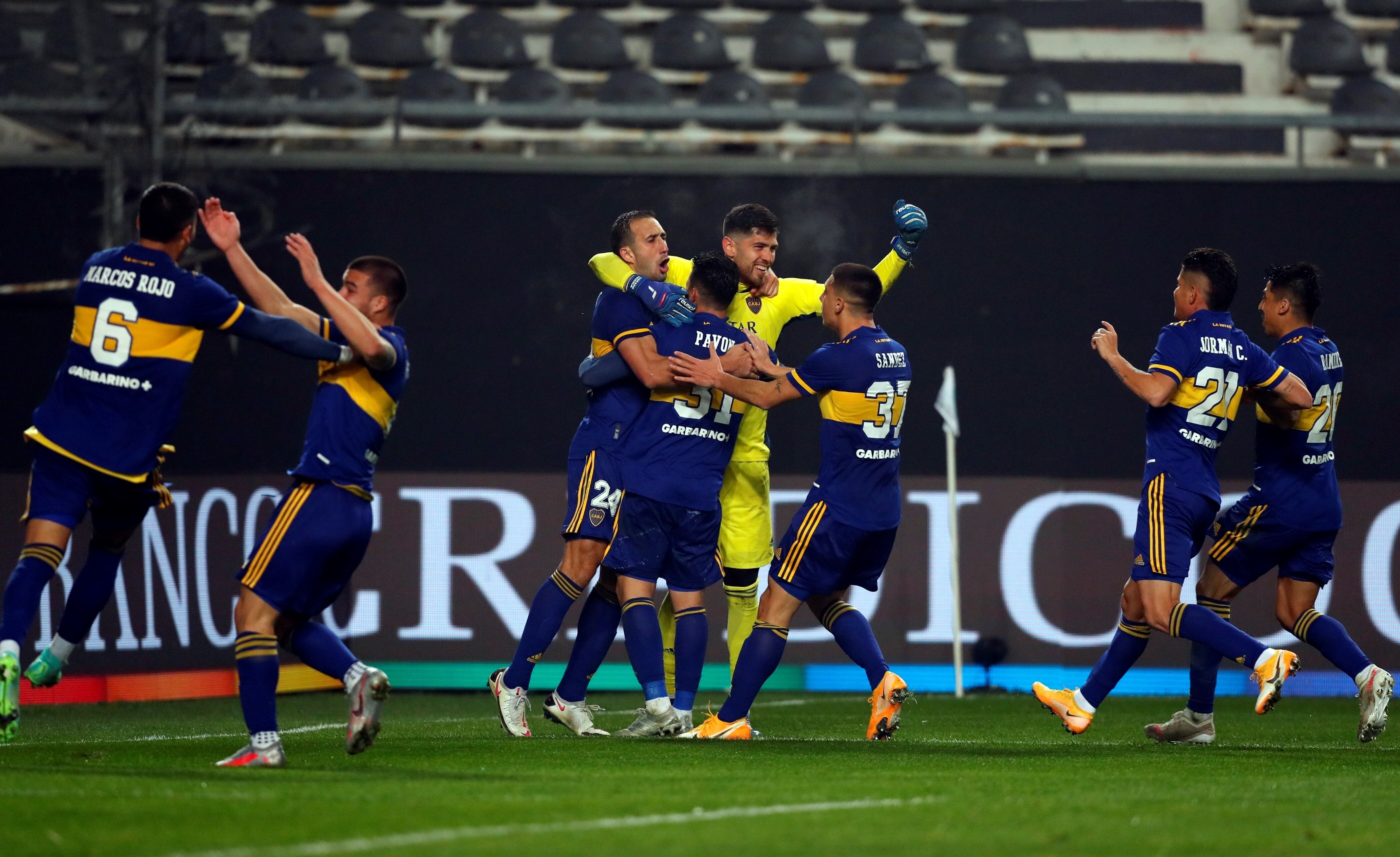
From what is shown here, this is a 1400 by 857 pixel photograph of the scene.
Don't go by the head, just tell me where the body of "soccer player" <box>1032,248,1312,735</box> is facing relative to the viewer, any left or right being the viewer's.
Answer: facing away from the viewer and to the left of the viewer

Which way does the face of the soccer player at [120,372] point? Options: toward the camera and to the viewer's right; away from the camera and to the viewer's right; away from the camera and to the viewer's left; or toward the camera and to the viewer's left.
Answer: away from the camera and to the viewer's right

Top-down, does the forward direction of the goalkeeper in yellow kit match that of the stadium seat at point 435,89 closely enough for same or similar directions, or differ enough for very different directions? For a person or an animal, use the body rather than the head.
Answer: same or similar directions

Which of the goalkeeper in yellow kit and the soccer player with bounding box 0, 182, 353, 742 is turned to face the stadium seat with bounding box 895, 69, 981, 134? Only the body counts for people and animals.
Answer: the soccer player

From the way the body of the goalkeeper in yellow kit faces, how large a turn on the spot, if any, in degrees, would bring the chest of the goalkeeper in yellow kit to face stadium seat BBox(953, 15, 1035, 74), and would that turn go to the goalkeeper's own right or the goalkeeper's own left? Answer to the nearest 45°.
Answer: approximately 180°

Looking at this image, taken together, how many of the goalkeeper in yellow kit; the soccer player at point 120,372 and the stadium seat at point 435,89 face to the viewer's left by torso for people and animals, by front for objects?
0

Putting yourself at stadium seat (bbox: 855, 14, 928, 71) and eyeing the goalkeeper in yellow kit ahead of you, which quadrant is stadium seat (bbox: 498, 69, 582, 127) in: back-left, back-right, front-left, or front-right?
front-right

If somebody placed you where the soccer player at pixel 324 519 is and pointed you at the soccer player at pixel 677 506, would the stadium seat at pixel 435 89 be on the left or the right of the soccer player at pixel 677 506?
left

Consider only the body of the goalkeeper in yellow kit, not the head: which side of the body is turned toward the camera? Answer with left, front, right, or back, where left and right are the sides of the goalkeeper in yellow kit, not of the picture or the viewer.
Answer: front

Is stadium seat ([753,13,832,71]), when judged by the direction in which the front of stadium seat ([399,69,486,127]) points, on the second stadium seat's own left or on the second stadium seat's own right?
on the second stadium seat's own left

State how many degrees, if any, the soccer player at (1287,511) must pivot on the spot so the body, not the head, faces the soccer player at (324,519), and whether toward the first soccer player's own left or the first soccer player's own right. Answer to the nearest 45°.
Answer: approximately 90° to the first soccer player's own left

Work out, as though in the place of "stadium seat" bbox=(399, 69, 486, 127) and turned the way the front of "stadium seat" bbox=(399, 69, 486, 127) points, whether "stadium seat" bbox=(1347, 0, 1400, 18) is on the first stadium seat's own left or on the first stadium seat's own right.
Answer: on the first stadium seat's own left

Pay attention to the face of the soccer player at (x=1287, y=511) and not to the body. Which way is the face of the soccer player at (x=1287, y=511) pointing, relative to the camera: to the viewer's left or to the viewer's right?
to the viewer's left
